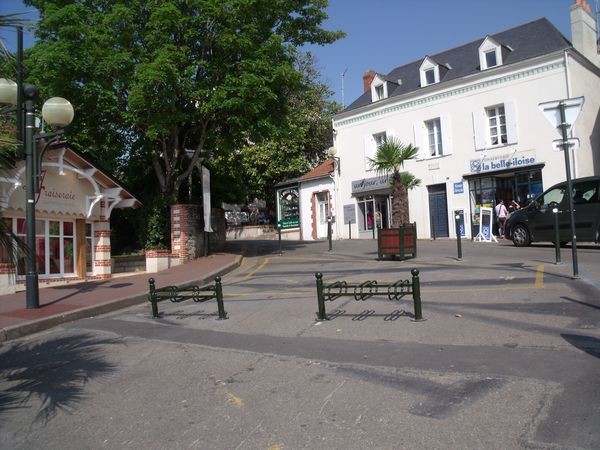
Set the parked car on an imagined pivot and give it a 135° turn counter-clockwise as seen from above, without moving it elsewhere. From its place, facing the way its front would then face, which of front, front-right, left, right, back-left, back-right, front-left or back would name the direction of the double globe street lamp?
right

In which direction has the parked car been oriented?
to the viewer's left

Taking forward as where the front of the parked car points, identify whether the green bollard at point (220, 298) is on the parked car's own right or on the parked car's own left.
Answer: on the parked car's own left

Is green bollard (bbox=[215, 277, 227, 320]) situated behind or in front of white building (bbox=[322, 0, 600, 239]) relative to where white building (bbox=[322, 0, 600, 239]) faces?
in front

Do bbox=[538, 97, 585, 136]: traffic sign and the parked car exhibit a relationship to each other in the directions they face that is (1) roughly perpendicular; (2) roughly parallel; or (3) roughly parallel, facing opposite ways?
roughly perpendicular

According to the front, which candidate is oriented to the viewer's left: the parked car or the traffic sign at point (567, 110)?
the parked car

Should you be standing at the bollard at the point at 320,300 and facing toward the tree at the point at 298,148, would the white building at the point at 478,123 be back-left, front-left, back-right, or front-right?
front-right
